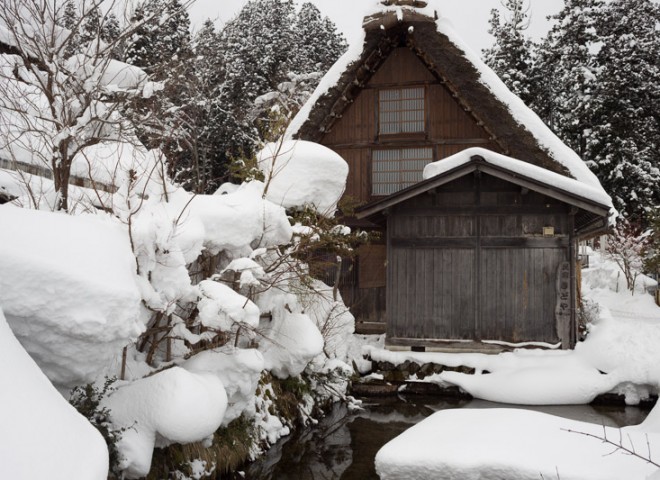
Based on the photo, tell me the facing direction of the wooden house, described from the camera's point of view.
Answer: facing the viewer

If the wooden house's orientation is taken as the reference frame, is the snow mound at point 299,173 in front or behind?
in front

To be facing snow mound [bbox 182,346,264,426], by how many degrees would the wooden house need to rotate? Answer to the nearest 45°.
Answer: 0° — it already faces it

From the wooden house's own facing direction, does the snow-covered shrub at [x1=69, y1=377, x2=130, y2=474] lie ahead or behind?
ahead

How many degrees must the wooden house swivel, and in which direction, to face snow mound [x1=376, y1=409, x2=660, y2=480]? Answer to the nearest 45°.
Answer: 0° — it already faces it

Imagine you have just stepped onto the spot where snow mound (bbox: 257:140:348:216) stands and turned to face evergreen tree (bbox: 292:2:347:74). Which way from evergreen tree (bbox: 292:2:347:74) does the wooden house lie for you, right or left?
right

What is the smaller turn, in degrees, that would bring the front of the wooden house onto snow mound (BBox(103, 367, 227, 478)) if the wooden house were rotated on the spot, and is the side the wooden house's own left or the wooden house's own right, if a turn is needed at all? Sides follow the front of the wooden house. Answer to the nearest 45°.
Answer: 0° — it already faces it

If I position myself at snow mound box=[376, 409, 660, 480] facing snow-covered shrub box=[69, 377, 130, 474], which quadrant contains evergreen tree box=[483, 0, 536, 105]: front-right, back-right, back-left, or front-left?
back-right

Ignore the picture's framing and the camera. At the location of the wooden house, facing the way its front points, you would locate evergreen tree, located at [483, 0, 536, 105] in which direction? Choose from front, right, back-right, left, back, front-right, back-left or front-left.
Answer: back

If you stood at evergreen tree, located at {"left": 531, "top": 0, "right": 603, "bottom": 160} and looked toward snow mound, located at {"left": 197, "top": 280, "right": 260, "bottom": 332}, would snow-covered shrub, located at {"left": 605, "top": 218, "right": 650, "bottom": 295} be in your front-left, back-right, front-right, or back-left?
front-left

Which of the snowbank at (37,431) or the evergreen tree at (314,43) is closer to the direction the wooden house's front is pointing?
the snowbank

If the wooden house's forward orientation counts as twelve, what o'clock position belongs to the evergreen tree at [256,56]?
The evergreen tree is roughly at 5 o'clock from the wooden house.

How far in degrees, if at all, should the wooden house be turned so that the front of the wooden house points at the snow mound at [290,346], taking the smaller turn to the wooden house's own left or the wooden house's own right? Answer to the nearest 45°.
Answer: approximately 45° to the wooden house's own right

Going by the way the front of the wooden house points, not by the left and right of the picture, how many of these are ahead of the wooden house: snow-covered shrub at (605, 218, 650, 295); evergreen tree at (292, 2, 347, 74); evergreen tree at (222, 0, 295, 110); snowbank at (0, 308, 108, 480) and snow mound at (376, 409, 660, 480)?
2

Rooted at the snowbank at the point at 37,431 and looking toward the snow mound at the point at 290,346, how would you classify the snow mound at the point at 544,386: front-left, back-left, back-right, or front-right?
front-right

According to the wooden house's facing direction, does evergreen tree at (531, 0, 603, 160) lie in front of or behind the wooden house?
behind

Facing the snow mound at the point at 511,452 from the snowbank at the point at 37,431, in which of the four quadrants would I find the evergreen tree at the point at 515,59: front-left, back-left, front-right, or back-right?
front-left

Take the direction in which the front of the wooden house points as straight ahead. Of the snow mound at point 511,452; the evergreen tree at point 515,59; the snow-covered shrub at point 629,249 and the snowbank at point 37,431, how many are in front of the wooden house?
2

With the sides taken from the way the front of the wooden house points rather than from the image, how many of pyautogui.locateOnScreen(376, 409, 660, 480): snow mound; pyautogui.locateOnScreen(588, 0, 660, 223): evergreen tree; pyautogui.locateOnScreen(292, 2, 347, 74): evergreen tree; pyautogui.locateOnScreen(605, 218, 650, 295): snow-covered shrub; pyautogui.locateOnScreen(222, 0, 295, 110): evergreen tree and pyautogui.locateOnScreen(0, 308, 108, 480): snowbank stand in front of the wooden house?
2

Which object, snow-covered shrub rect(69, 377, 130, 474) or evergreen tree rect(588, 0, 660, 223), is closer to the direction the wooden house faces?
the snow-covered shrub
